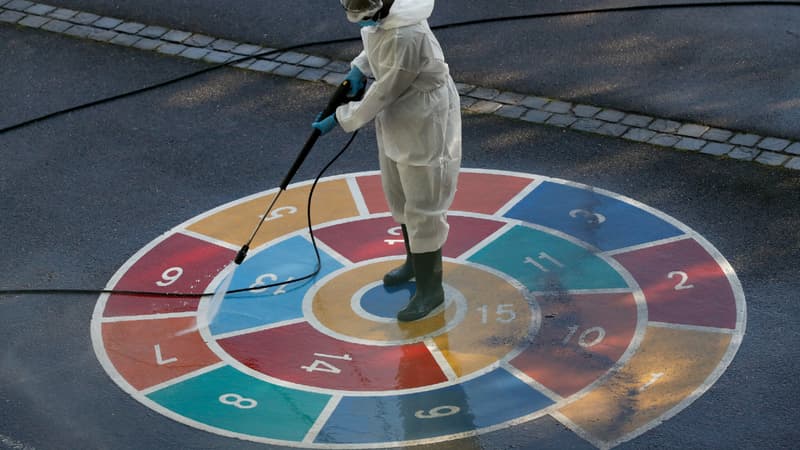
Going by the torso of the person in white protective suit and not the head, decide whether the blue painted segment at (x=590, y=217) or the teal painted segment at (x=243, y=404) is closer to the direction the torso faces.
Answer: the teal painted segment

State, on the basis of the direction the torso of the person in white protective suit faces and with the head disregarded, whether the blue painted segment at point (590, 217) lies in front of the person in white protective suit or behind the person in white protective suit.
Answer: behind

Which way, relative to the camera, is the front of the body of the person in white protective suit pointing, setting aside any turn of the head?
to the viewer's left
